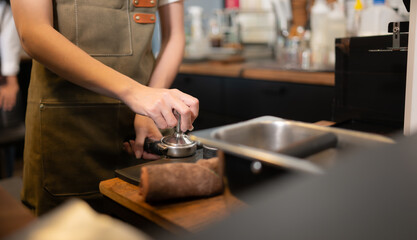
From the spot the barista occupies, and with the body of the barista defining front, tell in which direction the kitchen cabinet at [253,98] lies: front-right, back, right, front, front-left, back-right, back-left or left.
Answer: left

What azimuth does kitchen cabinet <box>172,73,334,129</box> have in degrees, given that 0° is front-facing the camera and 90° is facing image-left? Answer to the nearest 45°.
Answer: approximately 0°

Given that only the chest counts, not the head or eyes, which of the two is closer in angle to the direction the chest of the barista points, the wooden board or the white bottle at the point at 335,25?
the wooden board

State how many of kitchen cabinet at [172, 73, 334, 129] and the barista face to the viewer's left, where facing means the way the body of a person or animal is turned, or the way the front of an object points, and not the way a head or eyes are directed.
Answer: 0

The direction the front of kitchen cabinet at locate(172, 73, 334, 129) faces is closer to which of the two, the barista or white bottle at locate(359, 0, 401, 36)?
the barista

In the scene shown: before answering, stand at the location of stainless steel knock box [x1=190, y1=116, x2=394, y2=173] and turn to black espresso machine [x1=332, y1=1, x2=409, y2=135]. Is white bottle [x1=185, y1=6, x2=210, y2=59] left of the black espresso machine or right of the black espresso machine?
left

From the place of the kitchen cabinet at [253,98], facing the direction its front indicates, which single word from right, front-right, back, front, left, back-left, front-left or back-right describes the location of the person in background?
right

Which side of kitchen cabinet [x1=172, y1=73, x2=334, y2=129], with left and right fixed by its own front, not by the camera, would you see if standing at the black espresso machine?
front

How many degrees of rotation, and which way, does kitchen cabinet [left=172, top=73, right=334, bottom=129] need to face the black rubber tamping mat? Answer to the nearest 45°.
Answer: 0° — it already faces it

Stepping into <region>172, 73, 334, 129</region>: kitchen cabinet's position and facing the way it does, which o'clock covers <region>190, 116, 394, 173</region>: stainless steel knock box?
The stainless steel knock box is roughly at 12 o'clock from the kitchen cabinet.
